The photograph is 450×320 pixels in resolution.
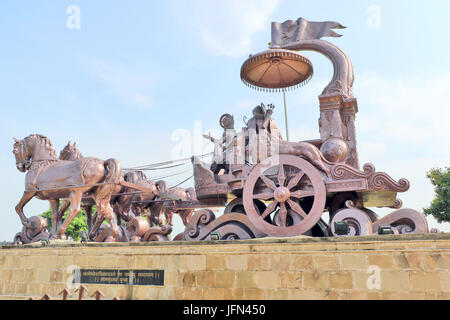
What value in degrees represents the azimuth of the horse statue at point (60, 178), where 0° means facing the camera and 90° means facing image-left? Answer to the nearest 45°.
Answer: approximately 90°

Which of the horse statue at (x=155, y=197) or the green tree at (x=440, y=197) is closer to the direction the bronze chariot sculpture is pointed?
the horse statue

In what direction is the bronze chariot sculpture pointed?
to the viewer's left

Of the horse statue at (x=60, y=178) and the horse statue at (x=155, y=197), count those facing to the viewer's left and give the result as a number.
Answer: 2

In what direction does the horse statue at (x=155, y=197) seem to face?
to the viewer's left

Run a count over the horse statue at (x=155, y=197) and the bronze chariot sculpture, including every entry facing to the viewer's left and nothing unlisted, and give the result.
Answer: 2
